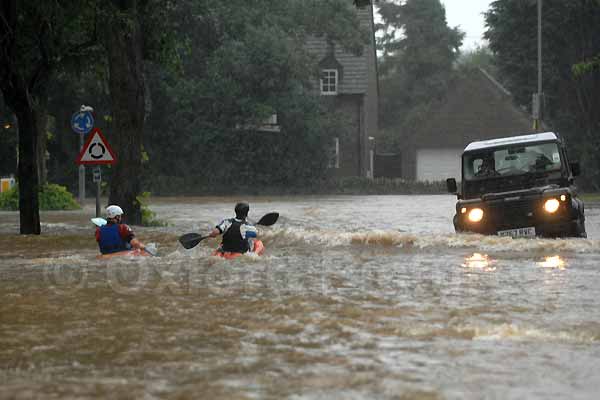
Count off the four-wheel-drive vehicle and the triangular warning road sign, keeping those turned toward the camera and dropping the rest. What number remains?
2

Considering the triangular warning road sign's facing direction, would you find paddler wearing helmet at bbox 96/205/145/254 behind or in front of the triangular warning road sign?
in front

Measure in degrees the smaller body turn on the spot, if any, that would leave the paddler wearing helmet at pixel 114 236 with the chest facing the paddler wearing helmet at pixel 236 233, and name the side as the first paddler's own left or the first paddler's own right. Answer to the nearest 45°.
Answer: approximately 45° to the first paddler's own right

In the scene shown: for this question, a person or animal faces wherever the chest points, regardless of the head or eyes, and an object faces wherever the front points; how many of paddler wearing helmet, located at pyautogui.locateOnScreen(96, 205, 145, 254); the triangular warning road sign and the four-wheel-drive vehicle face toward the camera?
2

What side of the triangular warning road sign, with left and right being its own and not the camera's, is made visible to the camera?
front

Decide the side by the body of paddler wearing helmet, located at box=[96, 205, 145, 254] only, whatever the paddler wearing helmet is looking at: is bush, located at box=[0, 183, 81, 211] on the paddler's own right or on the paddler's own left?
on the paddler's own left

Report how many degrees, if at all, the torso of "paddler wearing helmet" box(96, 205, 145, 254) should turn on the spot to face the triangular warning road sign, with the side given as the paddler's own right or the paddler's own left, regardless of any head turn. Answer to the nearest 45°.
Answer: approximately 45° to the paddler's own left

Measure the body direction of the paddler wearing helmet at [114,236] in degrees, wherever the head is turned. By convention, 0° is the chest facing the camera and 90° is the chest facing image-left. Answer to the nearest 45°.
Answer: approximately 225°
